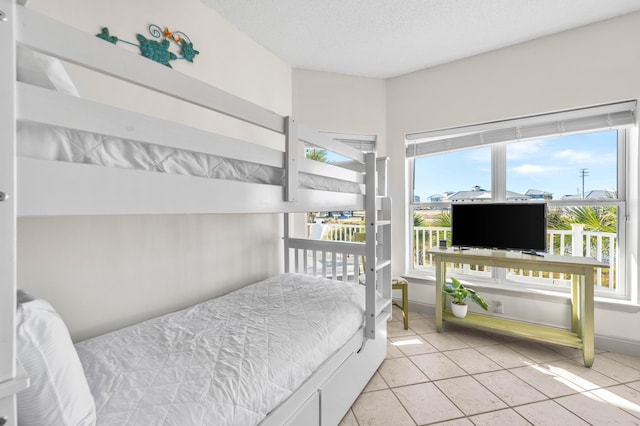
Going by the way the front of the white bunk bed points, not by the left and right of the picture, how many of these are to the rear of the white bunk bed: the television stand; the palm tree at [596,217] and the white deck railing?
0

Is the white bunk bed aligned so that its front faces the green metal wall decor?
no

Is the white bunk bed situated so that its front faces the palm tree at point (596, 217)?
no
